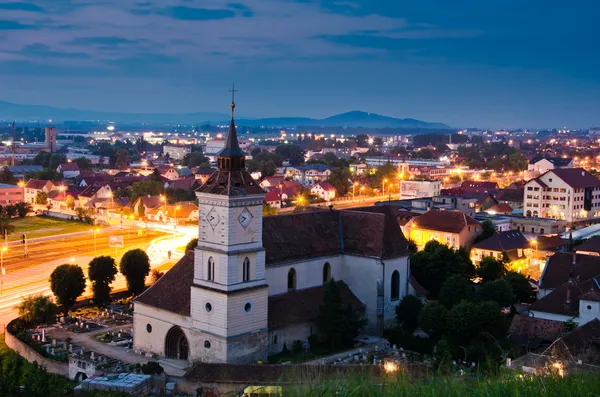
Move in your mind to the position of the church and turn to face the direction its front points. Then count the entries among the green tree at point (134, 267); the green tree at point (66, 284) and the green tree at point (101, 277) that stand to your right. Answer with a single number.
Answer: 3

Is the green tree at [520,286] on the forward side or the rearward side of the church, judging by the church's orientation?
on the rearward side

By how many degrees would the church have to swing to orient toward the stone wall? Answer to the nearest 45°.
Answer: approximately 45° to its right

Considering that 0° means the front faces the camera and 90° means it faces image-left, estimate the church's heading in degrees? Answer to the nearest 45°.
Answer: approximately 45°

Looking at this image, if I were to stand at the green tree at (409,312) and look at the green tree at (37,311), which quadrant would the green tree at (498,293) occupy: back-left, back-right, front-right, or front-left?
back-right

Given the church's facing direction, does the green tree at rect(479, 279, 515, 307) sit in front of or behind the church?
behind

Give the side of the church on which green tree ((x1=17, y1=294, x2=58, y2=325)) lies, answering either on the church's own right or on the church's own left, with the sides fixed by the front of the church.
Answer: on the church's own right

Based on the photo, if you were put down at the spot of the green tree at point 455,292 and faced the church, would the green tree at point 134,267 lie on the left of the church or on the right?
right

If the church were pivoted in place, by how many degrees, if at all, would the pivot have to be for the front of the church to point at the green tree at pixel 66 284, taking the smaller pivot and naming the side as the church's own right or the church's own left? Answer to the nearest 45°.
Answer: approximately 90° to the church's own right

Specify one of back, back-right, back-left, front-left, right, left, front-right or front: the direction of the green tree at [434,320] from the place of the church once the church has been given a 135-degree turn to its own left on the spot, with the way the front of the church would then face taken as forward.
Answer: front

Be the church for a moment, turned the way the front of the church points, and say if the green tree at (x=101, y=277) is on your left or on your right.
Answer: on your right

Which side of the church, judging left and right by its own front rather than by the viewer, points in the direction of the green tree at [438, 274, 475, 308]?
back

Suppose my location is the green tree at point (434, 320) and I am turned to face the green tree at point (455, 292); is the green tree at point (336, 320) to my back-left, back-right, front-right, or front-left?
back-left

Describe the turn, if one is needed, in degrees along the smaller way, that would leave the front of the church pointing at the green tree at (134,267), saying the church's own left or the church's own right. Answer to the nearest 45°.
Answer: approximately 90° to the church's own right
